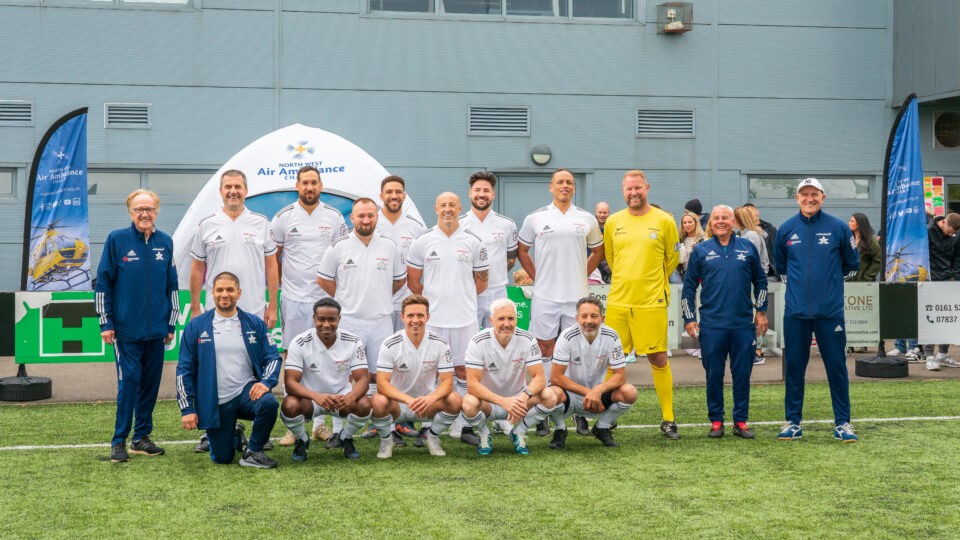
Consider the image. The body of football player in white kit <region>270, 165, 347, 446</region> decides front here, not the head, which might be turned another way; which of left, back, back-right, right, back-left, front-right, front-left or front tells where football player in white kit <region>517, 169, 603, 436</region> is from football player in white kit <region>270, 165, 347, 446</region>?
left

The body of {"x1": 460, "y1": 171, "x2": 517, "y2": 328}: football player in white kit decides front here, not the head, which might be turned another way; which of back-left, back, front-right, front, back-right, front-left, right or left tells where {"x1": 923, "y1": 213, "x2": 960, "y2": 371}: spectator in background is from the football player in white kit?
back-left

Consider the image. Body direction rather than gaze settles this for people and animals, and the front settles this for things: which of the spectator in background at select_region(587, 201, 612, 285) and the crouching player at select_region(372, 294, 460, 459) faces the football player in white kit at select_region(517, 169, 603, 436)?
the spectator in background

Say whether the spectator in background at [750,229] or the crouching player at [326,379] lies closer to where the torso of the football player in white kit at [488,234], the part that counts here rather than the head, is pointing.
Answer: the crouching player

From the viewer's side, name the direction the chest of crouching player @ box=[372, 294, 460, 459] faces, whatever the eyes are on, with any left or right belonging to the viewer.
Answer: facing the viewer

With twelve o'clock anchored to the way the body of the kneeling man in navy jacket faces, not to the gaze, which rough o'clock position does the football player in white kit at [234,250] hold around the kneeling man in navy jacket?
The football player in white kit is roughly at 6 o'clock from the kneeling man in navy jacket.

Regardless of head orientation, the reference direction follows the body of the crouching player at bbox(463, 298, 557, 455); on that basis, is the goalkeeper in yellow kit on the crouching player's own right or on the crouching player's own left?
on the crouching player's own left

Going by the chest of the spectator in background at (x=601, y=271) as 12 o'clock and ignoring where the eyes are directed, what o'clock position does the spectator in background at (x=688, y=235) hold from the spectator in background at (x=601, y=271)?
the spectator in background at (x=688, y=235) is roughly at 8 o'clock from the spectator in background at (x=601, y=271).

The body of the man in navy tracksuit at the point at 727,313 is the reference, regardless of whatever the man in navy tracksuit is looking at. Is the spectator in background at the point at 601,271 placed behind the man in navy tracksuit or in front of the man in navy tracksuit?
behind

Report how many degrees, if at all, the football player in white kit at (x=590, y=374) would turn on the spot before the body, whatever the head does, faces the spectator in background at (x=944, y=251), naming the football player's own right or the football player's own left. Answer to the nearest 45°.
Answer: approximately 135° to the football player's own left

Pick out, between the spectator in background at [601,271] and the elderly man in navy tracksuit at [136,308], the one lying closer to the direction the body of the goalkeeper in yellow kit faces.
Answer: the elderly man in navy tracksuit
